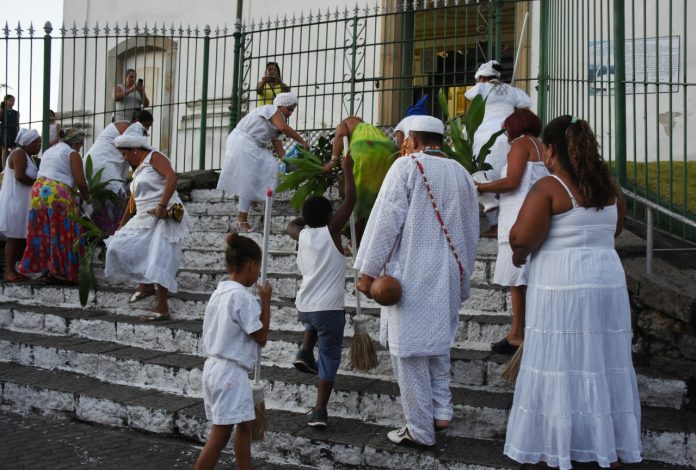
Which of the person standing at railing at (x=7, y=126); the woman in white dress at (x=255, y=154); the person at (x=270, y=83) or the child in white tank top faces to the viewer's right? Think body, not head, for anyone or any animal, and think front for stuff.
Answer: the woman in white dress

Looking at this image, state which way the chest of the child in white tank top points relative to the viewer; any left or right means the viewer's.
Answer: facing away from the viewer

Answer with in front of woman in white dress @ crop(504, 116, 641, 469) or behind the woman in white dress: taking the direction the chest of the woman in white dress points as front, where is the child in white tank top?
in front

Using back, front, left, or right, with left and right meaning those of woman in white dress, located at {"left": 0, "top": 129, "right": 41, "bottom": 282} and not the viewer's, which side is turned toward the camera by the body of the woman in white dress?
right

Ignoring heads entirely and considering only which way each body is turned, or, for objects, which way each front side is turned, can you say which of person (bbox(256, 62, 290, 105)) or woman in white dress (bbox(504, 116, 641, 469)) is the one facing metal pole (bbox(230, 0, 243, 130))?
the woman in white dress

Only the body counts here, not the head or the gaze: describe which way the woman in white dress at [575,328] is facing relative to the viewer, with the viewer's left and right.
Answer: facing away from the viewer and to the left of the viewer

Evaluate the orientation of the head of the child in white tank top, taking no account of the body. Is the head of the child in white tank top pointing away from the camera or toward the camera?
away from the camera

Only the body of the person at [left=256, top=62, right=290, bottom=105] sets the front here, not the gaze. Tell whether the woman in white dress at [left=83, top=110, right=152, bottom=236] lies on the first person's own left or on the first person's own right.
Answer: on the first person's own right

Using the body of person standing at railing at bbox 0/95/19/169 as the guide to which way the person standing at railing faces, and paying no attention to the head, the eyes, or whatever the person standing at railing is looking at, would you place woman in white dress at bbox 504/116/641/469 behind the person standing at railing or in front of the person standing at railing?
in front

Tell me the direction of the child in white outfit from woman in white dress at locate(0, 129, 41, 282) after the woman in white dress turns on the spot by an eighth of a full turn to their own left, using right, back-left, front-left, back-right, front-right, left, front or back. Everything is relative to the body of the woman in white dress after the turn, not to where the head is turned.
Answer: back-right

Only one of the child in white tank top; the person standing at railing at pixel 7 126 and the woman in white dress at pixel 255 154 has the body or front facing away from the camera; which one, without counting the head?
the child in white tank top

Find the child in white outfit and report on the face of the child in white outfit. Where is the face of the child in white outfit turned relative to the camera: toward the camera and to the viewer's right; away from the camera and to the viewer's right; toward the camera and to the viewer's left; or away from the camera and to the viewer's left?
away from the camera and to the viewer's right

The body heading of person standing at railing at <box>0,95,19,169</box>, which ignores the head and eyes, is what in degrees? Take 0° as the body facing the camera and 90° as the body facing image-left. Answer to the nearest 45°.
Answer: approximately 0°
